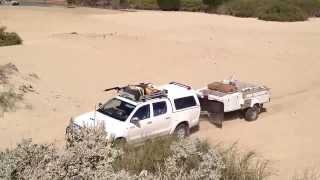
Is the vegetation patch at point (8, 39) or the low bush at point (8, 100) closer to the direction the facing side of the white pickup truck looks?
the low bush

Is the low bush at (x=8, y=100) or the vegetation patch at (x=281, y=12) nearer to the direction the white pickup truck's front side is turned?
the low bush

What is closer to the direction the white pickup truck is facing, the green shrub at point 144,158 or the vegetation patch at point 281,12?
the green shrub

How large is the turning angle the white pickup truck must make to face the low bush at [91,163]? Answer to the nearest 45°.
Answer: approximately 45° to its left

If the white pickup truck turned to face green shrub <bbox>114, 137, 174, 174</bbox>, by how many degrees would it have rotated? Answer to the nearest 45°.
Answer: approximately 45° to its left

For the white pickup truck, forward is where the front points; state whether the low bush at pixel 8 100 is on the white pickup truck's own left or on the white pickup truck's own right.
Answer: on the white pickup truck's own right

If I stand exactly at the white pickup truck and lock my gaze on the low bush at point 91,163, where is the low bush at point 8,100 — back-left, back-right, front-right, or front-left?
back-right

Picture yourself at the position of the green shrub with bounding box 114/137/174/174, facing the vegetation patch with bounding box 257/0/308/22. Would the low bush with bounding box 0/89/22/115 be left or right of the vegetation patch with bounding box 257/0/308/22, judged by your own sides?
left

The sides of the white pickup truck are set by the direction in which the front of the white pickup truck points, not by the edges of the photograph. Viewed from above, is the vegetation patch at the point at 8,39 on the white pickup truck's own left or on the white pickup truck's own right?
on the white pickup truck's own right

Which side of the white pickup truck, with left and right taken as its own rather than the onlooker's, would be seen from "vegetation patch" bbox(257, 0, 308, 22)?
back

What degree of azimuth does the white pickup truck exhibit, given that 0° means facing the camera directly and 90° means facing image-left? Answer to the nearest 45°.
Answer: approximately 45°
